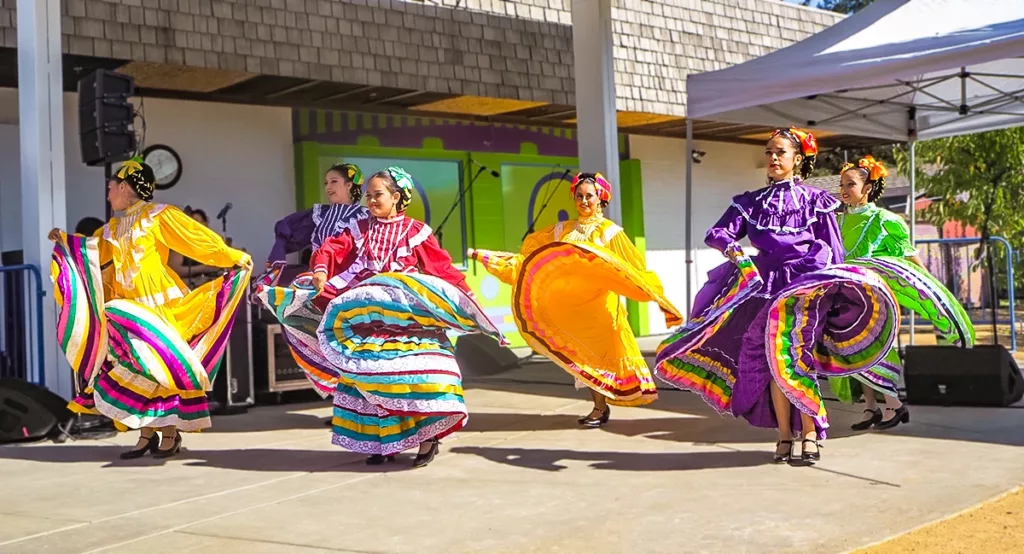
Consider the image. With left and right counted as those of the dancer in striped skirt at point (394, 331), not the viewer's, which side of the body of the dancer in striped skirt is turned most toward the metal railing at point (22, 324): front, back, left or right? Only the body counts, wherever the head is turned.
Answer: right

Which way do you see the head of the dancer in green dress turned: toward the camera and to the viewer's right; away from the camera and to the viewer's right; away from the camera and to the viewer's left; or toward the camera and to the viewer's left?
toward the camera and to the viewer's left

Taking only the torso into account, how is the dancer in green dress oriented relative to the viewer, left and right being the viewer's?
facing the viewer and to the left of the viewer

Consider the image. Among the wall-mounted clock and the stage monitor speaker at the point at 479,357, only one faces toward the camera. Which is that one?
the wall-mounted clock

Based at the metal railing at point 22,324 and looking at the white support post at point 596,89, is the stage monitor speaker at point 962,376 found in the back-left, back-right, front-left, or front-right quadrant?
front-right

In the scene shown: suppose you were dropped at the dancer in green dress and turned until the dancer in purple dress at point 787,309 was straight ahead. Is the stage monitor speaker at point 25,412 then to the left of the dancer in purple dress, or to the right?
right

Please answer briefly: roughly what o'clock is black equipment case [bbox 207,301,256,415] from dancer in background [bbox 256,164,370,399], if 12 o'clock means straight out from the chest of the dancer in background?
The black equipment case is roughly at 4 o'clock from the dancer in background.

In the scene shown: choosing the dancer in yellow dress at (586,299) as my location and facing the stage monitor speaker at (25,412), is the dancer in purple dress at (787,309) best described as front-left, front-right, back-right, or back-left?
back-left

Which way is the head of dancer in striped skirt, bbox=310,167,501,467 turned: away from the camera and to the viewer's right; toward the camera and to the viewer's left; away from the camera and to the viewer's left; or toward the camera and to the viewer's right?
toward the camera and to the viewer's left
